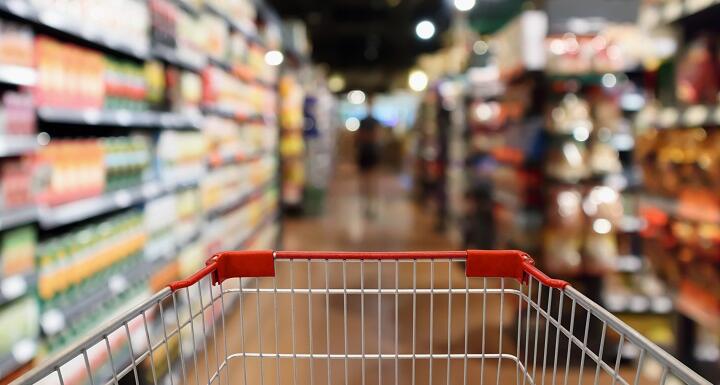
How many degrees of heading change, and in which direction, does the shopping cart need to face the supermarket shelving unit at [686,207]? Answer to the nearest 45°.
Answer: approximately 90° to its right

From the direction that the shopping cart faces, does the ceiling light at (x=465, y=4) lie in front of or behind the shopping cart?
in front

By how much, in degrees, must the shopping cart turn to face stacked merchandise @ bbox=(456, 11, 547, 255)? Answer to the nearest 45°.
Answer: approximately 45° to its right

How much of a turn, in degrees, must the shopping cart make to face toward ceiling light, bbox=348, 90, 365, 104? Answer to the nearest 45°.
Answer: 0° — it already faces it

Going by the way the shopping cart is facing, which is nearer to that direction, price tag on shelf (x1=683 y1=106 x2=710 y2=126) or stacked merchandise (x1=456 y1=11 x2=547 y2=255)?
the stacked merchandise

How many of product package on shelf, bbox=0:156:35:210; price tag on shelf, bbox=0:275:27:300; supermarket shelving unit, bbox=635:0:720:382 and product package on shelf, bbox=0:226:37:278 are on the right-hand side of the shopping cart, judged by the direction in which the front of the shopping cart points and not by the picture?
1

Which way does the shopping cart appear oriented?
away from the camera

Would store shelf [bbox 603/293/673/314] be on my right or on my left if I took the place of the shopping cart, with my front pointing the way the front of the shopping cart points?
on my right

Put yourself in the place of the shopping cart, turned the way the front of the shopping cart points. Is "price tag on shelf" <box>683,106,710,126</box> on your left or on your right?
on your right

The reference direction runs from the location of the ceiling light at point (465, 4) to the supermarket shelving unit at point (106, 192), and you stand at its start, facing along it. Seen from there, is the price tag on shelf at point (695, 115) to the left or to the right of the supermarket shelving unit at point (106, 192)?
left

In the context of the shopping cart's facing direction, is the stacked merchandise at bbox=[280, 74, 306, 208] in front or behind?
in front
